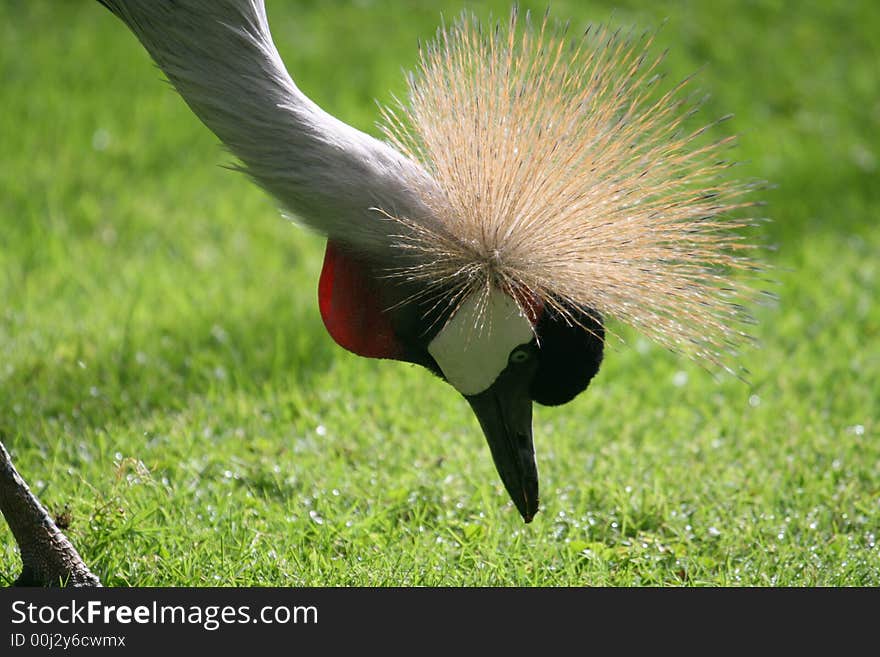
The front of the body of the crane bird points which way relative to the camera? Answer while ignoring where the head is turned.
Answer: to the viewer's right
